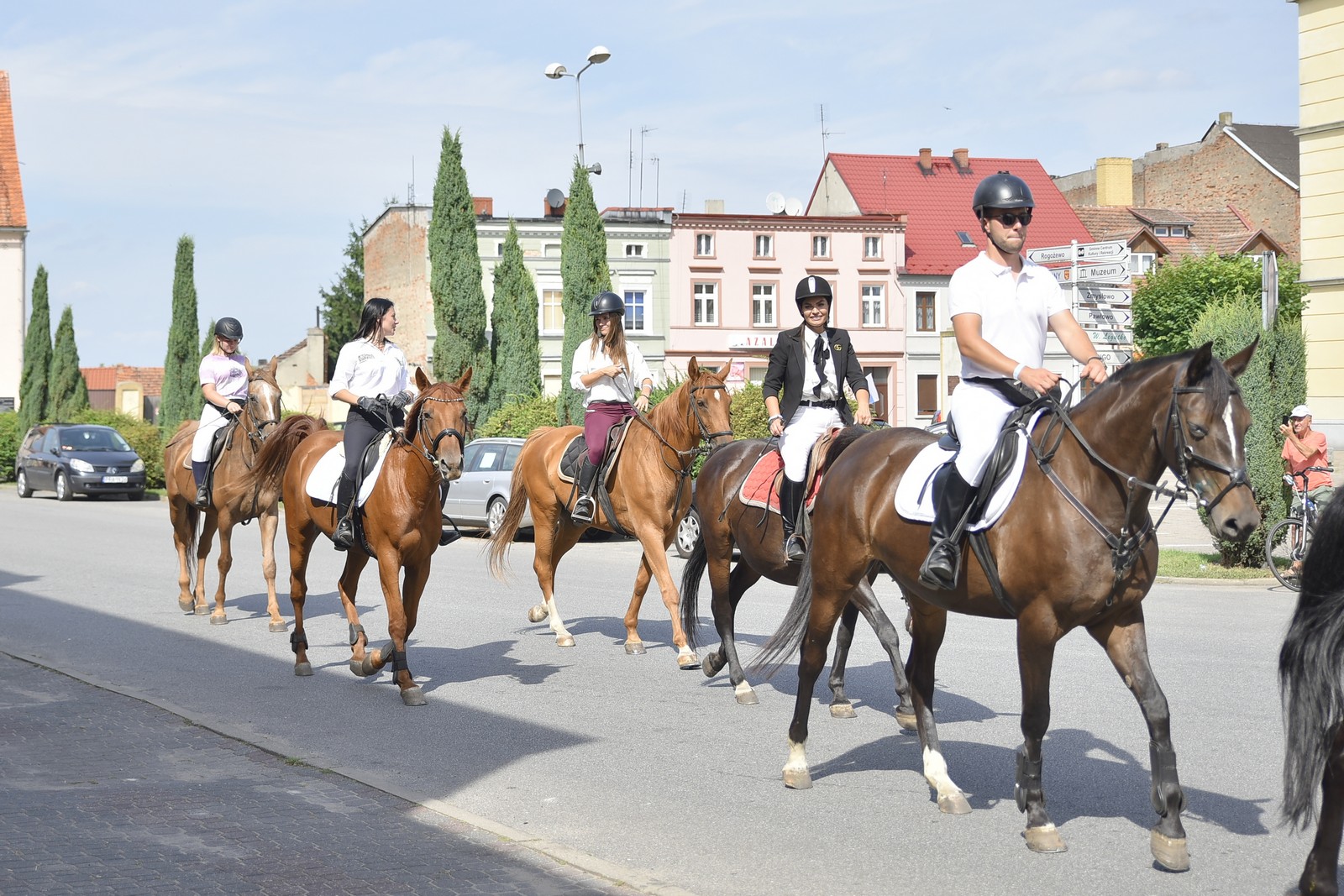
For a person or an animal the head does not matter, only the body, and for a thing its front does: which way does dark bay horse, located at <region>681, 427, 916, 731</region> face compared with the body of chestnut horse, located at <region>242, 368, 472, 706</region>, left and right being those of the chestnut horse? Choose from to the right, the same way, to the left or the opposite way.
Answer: the same way

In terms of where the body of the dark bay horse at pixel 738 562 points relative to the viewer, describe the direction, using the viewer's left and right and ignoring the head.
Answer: facing the viewer and to the right of the viewer

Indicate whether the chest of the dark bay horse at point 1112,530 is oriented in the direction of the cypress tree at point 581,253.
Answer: no

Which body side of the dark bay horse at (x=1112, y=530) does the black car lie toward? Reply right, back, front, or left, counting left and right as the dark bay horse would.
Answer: back

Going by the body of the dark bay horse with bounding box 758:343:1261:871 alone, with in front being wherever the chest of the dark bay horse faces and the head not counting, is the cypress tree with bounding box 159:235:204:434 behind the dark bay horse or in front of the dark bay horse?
behind

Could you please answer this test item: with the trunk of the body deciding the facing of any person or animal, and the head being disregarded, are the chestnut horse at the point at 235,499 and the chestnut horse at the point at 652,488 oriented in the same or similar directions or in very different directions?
same or similar directions

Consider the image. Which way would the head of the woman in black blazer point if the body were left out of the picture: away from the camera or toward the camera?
toward the camera

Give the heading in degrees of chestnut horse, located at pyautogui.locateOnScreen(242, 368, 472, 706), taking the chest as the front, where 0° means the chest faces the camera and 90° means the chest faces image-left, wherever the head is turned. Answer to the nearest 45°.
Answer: approximately 315°

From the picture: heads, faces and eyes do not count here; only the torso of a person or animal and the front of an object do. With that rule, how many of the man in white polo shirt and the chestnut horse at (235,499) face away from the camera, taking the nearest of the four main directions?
0

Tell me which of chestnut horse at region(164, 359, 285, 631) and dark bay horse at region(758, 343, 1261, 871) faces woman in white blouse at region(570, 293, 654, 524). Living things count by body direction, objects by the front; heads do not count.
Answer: the chestnut horse

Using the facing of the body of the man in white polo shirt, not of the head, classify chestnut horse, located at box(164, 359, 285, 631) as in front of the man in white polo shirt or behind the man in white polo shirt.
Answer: behind

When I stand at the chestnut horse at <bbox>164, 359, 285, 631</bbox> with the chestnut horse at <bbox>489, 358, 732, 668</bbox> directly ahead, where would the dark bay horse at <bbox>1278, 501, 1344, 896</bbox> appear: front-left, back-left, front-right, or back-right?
front-right

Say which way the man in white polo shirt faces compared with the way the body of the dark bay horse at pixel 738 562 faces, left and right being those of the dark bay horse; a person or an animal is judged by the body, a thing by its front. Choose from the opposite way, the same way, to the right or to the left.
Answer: the same way

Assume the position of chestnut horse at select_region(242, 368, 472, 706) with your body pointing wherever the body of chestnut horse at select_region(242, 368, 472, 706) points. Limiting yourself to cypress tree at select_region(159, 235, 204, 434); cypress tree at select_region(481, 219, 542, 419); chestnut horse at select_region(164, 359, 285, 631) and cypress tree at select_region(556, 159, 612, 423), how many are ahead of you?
0

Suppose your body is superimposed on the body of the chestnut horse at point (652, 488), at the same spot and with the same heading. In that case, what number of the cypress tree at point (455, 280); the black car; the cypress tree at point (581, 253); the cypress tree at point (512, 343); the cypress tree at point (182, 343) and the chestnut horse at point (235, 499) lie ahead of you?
0

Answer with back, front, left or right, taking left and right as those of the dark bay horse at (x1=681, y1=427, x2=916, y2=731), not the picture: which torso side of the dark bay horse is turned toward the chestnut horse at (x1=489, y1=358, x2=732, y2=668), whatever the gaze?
back

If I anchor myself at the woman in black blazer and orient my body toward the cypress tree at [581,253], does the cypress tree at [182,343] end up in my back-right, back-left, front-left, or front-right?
front-left

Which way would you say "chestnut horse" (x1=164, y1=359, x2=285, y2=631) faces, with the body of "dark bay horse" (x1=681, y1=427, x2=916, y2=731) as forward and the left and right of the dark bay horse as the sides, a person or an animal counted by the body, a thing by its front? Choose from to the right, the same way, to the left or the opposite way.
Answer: the same way

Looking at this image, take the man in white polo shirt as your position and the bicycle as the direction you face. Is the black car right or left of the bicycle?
left
